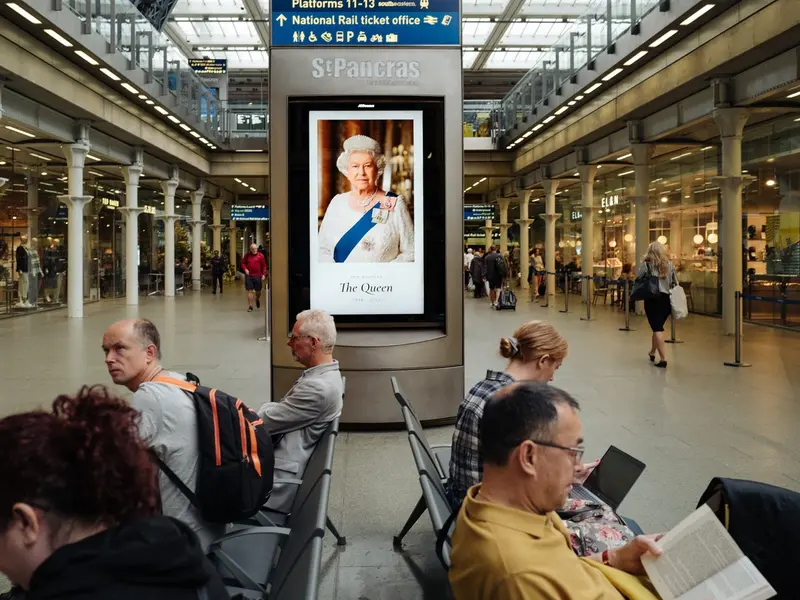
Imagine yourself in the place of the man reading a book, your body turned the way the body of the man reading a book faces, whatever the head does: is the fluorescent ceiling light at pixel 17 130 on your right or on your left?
on your left

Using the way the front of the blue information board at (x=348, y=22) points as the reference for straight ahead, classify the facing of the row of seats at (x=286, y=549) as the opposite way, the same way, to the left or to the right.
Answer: to the right

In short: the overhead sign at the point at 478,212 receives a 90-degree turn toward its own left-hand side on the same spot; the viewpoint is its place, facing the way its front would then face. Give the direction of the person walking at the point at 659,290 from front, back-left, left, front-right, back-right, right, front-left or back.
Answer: right

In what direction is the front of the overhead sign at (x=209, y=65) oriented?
toward the camera

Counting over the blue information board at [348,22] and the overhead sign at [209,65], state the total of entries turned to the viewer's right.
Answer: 0

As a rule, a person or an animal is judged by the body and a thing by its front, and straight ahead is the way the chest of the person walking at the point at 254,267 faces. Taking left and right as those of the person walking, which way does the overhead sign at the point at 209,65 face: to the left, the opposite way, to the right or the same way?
the same way

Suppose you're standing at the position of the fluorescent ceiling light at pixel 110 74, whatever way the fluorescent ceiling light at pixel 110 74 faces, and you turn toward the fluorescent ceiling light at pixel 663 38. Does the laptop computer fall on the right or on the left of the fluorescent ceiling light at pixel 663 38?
right

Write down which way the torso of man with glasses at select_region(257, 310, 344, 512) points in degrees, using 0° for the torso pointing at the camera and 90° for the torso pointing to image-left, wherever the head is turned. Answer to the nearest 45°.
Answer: approximately 90°

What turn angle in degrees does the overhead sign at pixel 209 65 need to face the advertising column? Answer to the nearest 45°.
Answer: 0° — it already faces it

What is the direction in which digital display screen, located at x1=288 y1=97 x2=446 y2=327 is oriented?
toward the camera

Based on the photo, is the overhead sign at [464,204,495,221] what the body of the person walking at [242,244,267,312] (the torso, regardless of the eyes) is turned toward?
no

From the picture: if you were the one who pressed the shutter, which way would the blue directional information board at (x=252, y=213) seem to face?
facing the viewer

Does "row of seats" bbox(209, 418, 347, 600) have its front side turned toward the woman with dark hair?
no

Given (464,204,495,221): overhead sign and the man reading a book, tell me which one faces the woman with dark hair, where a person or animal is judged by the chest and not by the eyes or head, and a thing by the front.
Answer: the overhead sign

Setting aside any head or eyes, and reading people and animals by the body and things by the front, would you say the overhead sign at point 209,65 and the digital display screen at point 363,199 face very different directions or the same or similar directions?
same or similar directions

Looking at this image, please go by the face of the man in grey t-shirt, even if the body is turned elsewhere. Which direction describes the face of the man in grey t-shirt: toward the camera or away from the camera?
toward the camera
